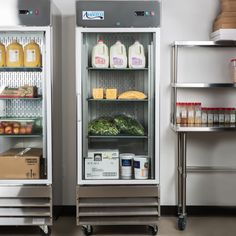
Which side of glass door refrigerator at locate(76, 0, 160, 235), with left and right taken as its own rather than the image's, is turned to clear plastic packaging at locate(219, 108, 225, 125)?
left

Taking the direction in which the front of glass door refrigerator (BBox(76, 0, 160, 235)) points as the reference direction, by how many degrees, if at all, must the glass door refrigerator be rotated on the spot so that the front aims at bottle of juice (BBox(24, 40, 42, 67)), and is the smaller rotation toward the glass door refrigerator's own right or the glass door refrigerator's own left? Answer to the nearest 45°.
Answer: approximately 90° to the glass door refrigerator's own right

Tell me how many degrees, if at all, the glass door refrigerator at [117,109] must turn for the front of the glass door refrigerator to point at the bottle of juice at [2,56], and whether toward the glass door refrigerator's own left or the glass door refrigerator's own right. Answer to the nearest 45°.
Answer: approximately 90° to the glass door refrigerator's own right

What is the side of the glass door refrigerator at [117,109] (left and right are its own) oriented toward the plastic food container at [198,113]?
left

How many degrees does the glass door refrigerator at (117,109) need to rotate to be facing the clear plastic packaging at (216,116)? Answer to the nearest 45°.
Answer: approximately 90° to its left

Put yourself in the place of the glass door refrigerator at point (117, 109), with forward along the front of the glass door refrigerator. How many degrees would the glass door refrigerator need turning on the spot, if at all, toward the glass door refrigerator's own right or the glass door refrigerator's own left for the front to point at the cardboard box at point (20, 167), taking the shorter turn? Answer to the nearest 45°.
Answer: approximately 90° to the glass door refrigerator's own right

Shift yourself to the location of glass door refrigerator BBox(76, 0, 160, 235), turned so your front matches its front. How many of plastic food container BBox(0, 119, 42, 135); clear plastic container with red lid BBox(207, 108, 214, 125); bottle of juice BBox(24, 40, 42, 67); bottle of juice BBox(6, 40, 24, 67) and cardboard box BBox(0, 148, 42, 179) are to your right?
4

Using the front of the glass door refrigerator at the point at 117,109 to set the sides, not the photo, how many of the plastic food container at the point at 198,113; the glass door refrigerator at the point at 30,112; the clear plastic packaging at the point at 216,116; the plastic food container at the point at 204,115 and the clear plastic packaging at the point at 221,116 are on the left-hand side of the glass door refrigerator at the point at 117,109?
4

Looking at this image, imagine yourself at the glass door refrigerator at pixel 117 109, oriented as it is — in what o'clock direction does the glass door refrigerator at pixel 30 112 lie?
the glass door refrigerator at pixel 30 112 is roughly at 3 o'clock from the glass door refrigerator at pixel 117 109.

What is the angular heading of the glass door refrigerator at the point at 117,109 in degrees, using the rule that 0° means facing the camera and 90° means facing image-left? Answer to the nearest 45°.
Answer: approximately 0°

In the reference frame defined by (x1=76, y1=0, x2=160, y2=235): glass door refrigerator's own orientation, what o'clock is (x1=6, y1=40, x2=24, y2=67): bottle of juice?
The bottle of juice is roughly at 3 o'clock from the glass door refrigerator.
